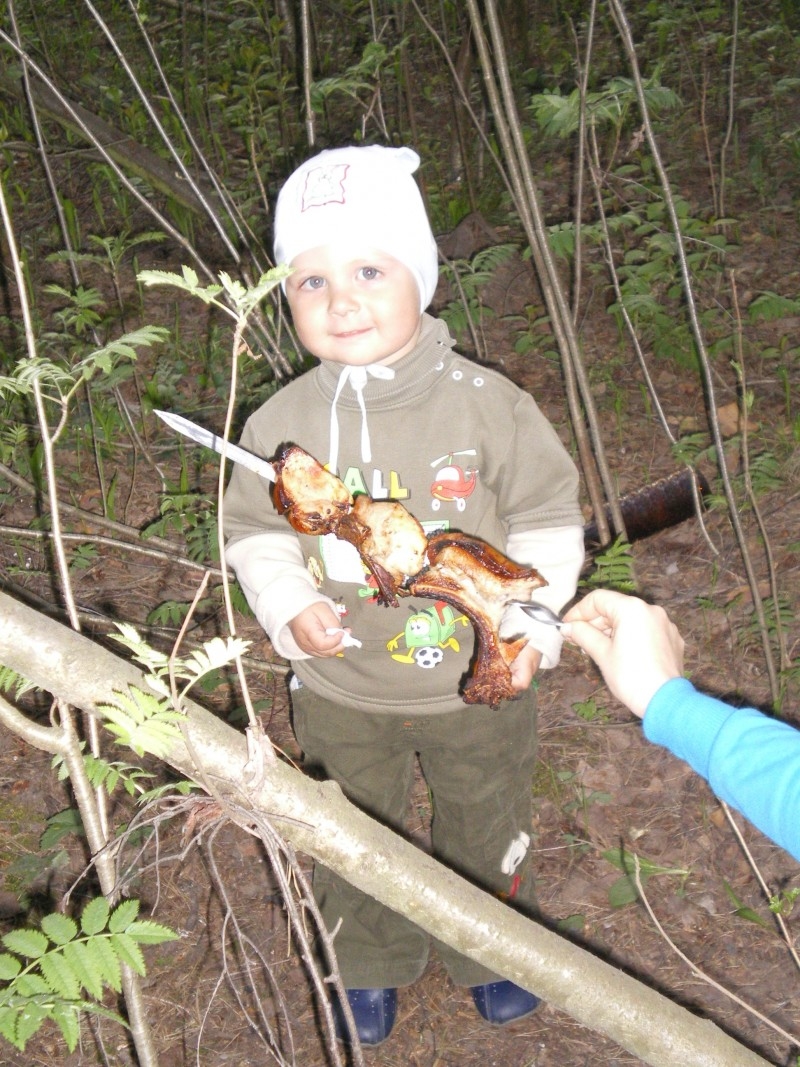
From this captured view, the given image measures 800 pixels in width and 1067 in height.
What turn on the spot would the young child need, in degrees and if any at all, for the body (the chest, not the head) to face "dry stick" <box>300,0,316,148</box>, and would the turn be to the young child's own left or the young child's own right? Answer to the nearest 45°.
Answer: approximately 180°

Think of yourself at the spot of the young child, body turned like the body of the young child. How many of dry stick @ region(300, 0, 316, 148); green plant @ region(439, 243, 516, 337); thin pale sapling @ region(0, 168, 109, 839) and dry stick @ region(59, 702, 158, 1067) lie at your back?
2

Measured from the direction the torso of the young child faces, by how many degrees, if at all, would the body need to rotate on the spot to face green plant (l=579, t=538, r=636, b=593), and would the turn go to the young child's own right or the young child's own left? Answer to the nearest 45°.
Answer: approximately 135° to the young child's own left

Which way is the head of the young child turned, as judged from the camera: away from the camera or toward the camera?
toward the camera

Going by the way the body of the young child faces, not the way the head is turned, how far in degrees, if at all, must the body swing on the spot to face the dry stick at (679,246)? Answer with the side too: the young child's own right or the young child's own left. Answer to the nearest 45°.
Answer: approximately 135° to the young child's own left

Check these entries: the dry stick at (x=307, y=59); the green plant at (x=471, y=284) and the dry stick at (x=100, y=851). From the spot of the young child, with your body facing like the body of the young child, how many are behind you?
2

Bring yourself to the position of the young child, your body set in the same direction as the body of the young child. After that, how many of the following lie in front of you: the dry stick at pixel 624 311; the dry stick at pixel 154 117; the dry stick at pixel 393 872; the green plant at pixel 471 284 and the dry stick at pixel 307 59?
1

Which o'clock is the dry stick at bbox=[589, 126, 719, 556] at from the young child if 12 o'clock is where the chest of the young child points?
The dry stick is roughly at 7 o'clock from the young child.

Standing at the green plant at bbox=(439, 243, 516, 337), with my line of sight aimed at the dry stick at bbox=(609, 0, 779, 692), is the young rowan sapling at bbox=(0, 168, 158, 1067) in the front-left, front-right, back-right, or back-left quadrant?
front-right

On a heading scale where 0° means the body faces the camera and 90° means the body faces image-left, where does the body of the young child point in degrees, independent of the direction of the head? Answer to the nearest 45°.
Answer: approximately 0°

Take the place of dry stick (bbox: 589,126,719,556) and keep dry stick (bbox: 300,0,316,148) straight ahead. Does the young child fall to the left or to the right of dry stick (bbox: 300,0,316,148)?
left
